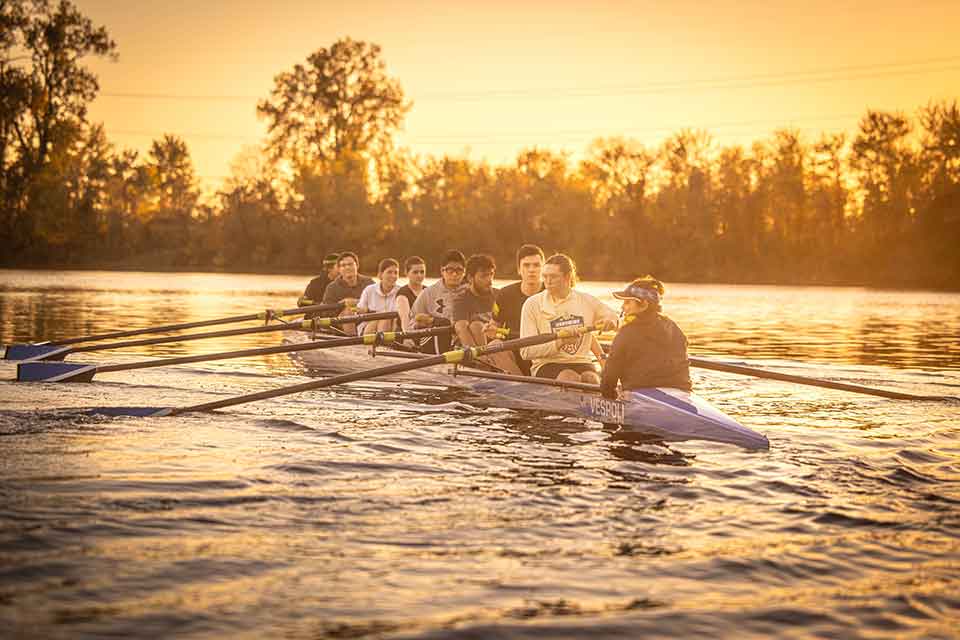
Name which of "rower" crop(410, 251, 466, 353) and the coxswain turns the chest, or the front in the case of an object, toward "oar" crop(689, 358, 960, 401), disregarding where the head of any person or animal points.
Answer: the rower

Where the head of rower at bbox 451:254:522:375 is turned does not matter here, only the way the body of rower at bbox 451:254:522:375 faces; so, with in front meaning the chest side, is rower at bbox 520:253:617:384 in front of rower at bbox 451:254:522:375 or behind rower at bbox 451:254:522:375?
in front

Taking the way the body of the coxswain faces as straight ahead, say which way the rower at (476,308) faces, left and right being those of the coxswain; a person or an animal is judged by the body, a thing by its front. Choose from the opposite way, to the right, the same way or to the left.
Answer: the opposite way

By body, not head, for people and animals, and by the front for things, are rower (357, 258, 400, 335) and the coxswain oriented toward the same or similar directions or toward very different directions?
very different directions

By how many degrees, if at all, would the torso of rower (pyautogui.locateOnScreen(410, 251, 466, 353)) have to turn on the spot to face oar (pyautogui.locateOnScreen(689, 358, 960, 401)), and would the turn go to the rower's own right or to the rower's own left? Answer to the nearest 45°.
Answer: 0° — they already face it

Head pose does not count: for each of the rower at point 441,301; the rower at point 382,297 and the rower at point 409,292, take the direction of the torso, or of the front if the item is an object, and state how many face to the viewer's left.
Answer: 0

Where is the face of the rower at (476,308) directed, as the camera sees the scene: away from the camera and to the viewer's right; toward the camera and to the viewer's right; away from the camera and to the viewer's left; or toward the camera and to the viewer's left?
toward the camera and to the viewer's right

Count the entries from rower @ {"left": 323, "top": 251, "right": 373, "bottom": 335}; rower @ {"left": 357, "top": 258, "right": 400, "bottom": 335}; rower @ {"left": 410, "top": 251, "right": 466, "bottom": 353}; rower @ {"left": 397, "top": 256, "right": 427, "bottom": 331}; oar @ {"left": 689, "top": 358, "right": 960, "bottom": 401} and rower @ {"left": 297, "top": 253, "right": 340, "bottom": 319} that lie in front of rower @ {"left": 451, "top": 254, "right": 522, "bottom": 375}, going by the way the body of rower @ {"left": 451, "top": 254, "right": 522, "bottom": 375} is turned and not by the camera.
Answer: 1

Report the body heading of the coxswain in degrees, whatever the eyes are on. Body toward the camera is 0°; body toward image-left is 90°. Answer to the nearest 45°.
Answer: approximately 135°

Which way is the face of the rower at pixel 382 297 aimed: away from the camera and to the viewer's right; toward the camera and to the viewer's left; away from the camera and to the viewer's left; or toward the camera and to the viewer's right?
toward the camera and to the viewer's right

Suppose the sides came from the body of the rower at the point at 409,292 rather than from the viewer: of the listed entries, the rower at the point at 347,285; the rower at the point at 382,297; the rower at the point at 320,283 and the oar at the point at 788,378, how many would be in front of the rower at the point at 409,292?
1

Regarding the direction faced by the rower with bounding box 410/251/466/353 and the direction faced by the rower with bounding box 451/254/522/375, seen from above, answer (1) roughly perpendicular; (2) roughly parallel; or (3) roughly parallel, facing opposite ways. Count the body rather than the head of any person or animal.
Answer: roughly parallel

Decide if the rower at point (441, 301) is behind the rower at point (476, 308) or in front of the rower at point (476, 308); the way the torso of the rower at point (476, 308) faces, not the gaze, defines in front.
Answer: behind

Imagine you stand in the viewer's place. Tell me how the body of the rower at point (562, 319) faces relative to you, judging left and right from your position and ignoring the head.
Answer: facing the viewer and to the right of the viewer

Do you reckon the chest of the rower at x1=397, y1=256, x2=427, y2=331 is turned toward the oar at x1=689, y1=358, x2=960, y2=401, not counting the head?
yes

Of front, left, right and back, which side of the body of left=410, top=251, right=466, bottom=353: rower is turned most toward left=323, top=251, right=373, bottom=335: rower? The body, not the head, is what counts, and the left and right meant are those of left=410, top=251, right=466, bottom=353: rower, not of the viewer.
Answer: back
